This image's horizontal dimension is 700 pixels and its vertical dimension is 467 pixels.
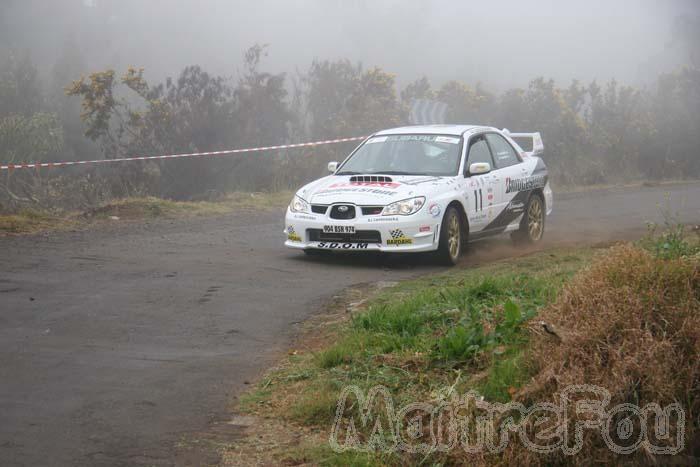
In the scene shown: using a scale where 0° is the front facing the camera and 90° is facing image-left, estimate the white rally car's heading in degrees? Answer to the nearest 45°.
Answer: approximately 45°
